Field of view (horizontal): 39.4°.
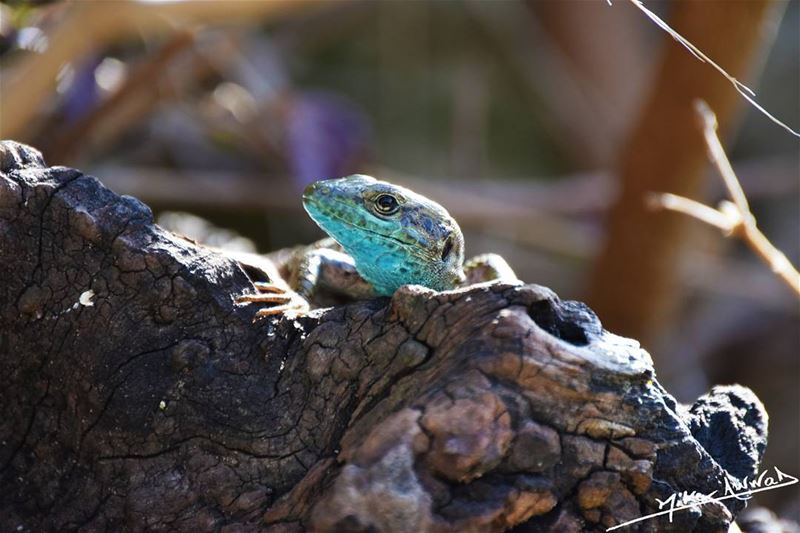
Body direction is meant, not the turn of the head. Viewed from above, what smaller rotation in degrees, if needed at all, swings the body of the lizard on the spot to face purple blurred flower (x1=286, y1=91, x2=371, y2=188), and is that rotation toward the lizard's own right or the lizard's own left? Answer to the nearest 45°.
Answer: approximately 135° to the lizard's own right
